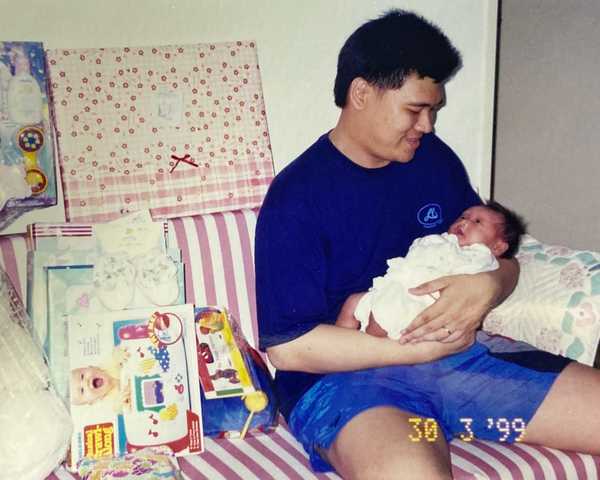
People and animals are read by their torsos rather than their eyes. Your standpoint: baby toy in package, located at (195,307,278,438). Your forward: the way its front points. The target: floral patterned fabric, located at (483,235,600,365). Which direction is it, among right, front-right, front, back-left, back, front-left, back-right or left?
left

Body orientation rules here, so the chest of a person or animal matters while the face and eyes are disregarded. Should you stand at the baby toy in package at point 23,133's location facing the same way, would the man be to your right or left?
on your left

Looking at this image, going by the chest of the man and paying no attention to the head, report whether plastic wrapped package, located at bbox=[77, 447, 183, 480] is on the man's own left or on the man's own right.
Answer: on the man's own right

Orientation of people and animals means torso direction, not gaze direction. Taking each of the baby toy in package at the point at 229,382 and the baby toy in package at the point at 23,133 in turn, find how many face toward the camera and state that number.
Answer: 2

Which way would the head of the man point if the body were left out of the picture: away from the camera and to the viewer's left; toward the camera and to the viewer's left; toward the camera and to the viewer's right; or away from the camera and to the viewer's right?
toward the camera and to the viewer's right
